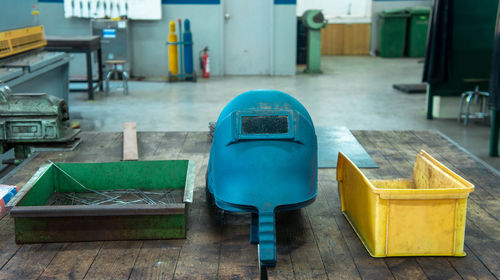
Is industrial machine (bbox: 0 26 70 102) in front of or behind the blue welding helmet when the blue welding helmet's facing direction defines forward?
behind

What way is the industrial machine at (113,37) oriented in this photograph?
toward the camera

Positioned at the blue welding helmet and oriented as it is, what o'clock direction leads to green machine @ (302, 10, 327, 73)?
The green machine is roughly at 6 o'clock from the blue welding helmet.

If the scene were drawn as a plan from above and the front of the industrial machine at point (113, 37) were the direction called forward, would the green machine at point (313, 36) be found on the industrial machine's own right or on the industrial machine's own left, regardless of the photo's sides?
on the industrial machine's own left

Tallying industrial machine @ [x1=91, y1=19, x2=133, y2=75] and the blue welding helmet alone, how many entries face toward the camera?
2

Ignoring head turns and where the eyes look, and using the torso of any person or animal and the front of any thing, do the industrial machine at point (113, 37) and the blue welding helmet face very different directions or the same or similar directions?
same or similar directions

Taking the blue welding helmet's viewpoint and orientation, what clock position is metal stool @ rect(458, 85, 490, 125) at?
The metal stool is roughly at 7 o'clock from the blue welding helmet.

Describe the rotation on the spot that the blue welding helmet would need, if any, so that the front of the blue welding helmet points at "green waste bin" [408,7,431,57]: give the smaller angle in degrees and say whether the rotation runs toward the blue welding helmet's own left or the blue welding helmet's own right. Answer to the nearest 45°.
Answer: approximately 180°

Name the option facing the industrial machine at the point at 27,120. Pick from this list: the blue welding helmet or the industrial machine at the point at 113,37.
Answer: the industrial machine at the point at 113,37

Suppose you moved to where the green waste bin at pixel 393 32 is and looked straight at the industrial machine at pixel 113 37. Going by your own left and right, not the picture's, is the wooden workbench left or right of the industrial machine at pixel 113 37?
left

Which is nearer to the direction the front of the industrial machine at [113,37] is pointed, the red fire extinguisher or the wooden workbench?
the wooden workbench

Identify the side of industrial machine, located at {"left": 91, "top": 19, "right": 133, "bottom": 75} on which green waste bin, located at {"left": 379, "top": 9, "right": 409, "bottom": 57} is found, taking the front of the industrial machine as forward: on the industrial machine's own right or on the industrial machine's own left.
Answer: on the industrial machine's own left

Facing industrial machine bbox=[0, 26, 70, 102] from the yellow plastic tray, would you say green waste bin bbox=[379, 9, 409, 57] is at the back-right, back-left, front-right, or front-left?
front-right

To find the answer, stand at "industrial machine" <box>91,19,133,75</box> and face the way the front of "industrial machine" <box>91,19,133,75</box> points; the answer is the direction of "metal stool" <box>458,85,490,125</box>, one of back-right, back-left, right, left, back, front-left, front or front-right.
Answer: front-left

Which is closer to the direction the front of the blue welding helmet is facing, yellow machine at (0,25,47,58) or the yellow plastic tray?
the yellow plastic tray
